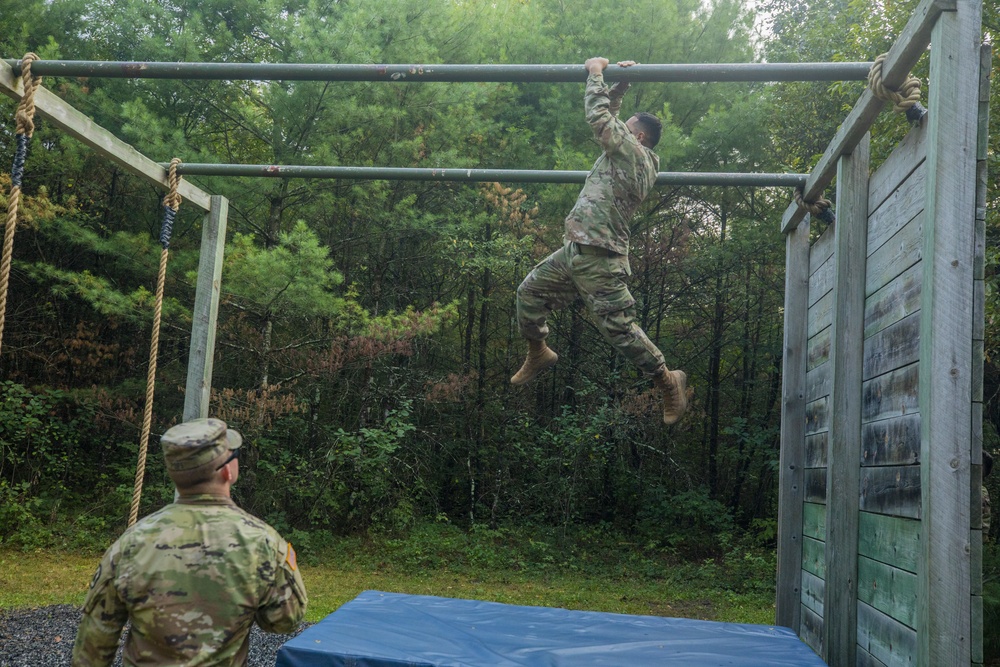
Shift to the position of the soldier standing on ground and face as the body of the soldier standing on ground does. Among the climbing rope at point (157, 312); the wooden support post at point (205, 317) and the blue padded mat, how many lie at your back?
0

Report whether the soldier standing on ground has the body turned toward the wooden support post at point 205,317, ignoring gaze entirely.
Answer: yes

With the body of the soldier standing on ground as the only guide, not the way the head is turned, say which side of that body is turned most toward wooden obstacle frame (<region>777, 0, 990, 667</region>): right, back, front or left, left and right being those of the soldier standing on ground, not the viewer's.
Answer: right

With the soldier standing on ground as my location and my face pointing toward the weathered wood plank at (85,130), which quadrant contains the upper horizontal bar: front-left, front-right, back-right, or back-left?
front-right

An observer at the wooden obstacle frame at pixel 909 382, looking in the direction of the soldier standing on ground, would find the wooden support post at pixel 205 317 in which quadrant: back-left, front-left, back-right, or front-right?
front-right

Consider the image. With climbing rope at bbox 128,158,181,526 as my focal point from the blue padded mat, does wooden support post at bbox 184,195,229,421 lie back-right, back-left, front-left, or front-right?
front-right

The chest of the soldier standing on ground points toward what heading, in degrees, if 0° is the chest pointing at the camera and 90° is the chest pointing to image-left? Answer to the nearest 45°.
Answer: approximately 180°

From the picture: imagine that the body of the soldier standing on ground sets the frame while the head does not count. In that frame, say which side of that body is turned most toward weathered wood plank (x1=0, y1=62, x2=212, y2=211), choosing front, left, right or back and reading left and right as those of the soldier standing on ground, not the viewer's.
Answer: front

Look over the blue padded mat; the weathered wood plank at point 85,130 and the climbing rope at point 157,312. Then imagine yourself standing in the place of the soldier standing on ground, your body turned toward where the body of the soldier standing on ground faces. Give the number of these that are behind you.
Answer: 0

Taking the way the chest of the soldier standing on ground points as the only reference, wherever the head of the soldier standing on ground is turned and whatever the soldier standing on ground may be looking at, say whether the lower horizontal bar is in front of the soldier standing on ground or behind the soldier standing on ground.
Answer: in front

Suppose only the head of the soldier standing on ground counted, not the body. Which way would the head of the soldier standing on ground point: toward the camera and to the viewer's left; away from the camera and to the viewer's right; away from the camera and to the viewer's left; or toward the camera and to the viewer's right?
away from the camera and to the viewer's right

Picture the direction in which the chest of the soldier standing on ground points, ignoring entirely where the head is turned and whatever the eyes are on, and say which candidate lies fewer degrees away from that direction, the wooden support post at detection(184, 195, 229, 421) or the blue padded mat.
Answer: the wooden support post

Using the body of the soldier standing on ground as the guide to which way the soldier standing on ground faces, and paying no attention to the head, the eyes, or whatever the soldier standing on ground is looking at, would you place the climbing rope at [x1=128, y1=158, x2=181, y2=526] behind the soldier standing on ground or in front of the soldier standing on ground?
in front
